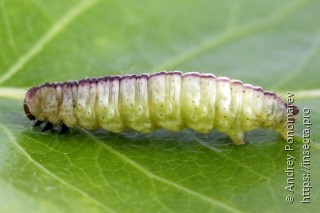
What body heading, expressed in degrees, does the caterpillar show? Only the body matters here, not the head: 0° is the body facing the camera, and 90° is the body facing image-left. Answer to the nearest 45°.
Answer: approximately 90°
